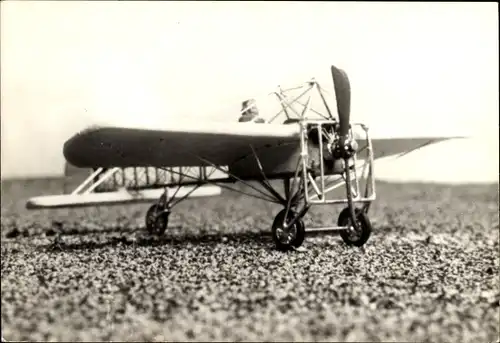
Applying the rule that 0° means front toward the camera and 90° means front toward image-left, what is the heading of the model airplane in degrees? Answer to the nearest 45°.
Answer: approximately 315°
